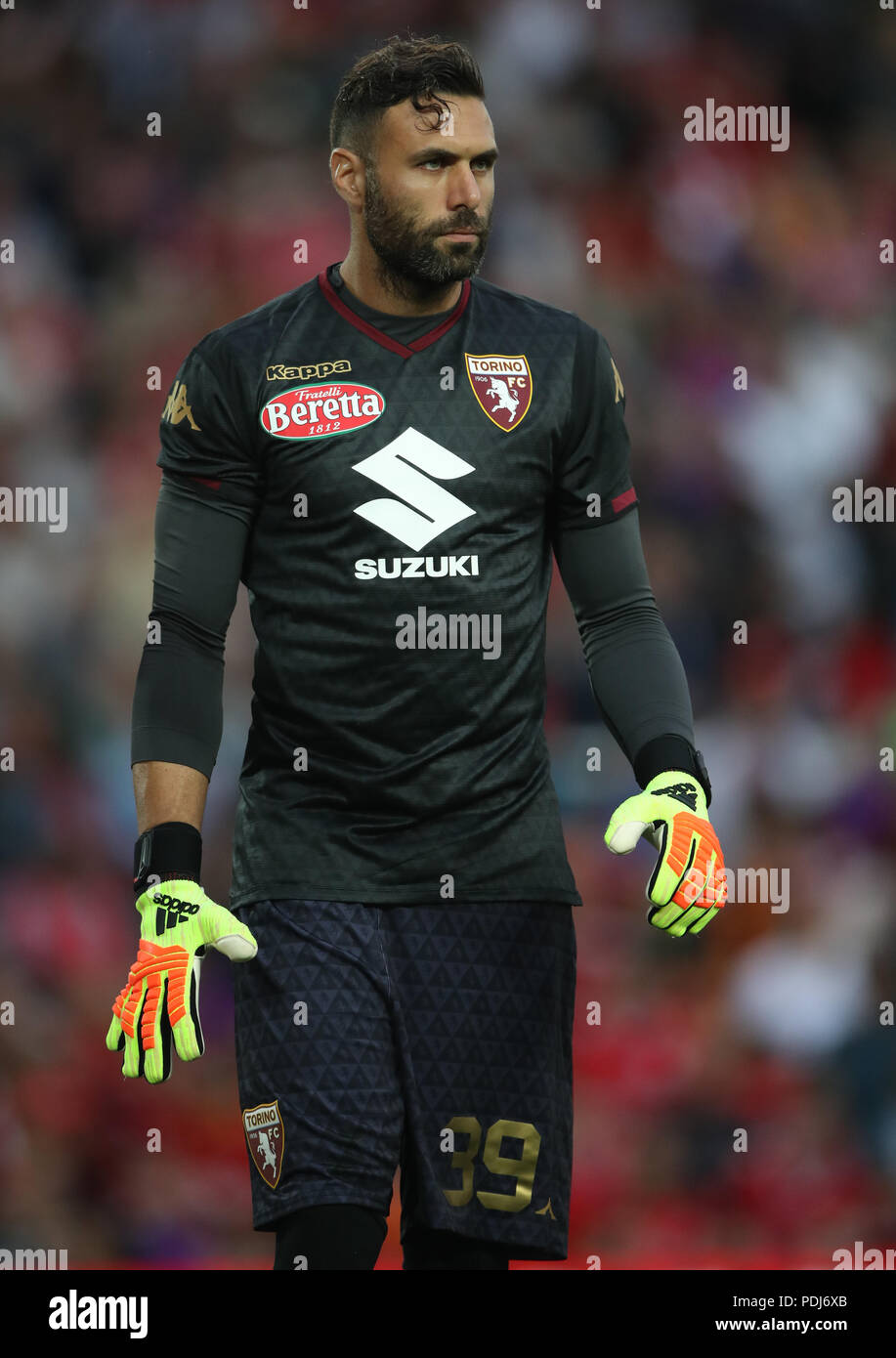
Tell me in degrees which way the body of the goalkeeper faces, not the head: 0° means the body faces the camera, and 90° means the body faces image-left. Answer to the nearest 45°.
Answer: approximately 0°
